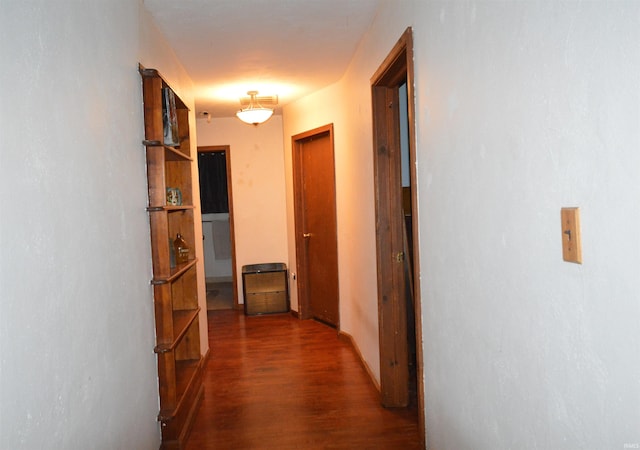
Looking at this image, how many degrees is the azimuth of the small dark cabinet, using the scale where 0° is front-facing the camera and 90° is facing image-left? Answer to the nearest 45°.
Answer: approximately 0°

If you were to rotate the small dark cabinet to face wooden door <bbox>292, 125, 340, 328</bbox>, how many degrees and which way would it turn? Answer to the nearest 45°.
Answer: approximately 45° to its left

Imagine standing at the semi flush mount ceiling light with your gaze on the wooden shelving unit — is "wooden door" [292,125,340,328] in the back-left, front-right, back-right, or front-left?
back-left

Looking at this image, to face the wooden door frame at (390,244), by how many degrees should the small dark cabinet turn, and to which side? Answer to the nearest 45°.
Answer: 0° — it already faces it

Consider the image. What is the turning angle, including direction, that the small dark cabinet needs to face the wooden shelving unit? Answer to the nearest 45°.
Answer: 0° — it already faces it
